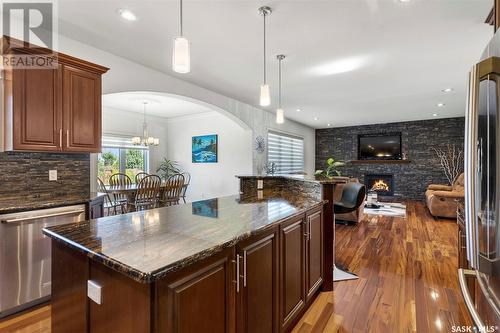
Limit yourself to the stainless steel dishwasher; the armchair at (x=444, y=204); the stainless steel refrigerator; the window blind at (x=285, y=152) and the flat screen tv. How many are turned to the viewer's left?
2

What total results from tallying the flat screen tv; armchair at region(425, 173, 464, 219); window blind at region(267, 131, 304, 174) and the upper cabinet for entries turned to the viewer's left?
1

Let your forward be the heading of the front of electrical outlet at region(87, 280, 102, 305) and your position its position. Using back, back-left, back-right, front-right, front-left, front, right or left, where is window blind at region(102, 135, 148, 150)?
back-right

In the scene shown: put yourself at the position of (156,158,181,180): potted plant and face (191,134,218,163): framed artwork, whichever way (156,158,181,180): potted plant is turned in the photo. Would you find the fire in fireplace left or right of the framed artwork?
left

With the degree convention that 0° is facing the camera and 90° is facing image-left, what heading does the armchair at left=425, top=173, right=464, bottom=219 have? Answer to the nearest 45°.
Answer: approximately 90°

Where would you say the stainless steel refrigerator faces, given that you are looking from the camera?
facing to the left of the viewer

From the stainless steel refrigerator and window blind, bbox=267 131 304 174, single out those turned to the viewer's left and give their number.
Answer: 1

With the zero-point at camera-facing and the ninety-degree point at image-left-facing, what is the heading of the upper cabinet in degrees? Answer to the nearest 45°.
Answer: approximately 315°

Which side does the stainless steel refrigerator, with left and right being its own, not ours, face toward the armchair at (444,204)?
right

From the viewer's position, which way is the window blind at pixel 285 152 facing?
facing the viewer and to the right of the viewer

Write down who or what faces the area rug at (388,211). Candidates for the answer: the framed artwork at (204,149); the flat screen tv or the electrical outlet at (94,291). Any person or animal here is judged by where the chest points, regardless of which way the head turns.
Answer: the flat screen tv

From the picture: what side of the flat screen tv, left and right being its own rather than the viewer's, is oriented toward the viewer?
front

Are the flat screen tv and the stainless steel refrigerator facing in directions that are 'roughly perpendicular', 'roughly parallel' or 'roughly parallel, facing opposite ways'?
roughly perpendicular
